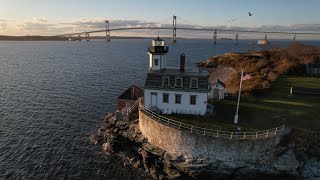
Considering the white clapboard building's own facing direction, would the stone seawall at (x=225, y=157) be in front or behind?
in front

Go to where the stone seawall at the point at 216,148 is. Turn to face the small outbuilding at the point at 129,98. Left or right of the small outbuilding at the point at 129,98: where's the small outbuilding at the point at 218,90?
right

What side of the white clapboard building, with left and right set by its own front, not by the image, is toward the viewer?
front

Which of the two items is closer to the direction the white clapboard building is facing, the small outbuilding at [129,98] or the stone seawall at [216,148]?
the stone seawall

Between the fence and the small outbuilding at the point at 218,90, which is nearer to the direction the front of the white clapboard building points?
the fence

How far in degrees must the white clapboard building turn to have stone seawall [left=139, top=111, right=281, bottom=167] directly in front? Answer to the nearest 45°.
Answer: approximately 45° to its left

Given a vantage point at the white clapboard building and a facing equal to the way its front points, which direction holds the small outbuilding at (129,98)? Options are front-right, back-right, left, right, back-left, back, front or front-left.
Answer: back-right

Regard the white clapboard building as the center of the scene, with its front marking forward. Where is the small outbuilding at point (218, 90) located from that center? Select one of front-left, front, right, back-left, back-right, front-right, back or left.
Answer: back-left
